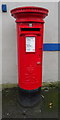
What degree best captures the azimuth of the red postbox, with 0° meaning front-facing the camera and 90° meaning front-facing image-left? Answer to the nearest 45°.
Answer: approximately 0°
